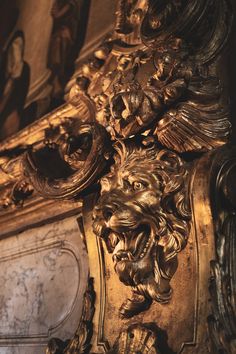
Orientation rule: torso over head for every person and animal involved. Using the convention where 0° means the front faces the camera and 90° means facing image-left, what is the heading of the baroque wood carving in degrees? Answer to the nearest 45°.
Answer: approximately 45°
